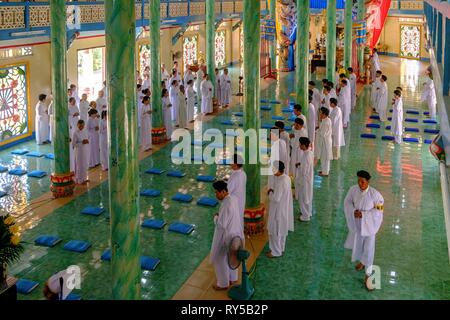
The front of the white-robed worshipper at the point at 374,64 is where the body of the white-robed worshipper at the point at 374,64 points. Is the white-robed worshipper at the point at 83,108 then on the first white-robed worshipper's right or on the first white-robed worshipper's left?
on the first white-robed worshipper's left

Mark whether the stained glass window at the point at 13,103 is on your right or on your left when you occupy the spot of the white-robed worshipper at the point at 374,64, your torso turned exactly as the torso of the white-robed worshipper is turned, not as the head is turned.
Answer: on your left

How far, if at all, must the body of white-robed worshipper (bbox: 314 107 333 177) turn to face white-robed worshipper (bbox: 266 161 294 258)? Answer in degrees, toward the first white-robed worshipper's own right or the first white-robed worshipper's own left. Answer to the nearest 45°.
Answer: approximately 90° to the first white-robed worshipper's own left
